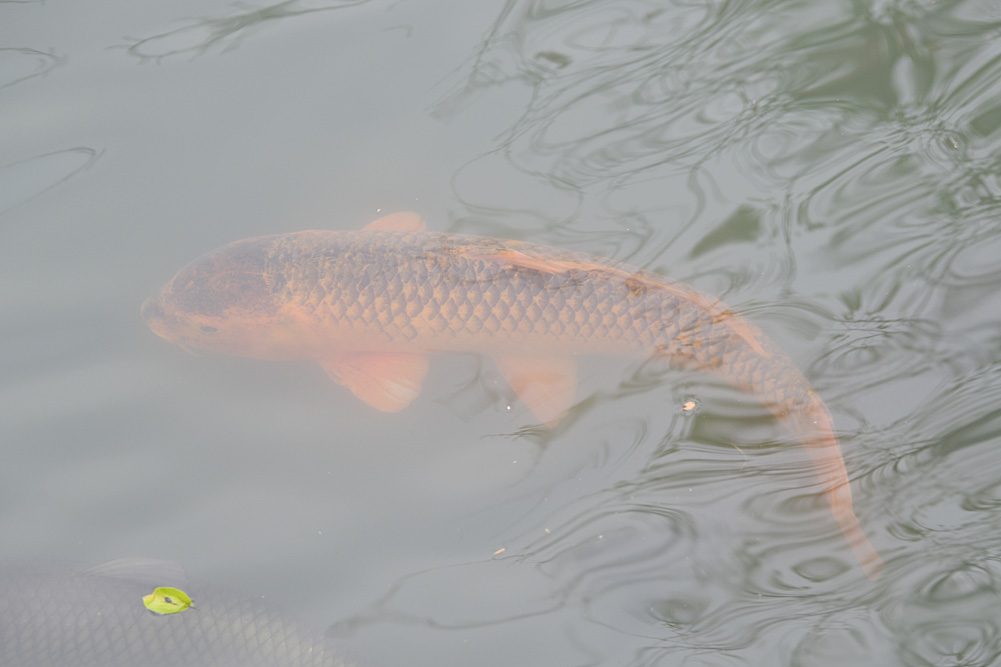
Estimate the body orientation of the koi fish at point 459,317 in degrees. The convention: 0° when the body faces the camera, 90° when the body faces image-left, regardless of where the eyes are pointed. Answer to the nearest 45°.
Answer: approximately 90°

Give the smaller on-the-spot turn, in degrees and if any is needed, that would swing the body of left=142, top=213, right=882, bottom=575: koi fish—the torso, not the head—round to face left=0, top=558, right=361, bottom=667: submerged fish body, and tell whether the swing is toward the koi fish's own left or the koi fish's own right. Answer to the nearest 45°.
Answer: approximately 45° to the koi fish's own left

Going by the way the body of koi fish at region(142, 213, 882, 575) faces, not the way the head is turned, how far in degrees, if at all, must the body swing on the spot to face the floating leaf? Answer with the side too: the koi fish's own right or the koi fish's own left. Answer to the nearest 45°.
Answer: approximately 45° to the koi fish's own left
